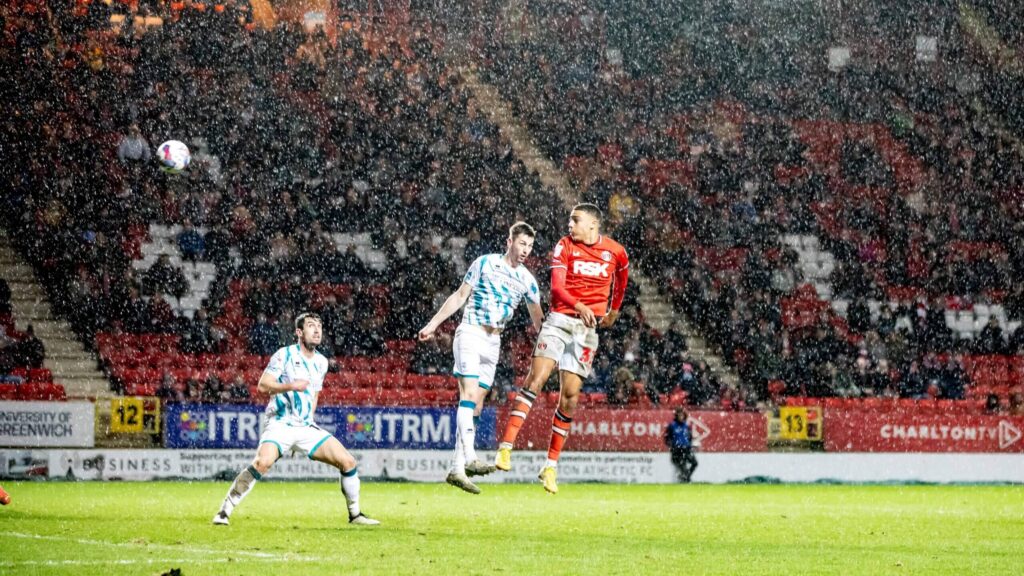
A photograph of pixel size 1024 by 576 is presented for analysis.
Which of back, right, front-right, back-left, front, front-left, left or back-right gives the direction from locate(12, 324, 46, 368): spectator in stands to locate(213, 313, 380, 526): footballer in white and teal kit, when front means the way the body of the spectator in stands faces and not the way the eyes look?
front

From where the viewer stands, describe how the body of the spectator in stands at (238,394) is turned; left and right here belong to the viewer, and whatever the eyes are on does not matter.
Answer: facing the viewer

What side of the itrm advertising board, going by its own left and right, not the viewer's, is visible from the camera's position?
front

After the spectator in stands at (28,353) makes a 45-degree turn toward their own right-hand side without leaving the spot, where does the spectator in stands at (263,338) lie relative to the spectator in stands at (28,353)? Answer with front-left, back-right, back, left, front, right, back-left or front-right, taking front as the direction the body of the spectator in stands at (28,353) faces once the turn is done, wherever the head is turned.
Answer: back-left

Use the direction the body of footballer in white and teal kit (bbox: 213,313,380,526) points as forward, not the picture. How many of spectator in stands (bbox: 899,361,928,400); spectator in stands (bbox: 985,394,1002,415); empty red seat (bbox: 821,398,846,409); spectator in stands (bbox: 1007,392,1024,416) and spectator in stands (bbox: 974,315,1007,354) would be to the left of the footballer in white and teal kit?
5

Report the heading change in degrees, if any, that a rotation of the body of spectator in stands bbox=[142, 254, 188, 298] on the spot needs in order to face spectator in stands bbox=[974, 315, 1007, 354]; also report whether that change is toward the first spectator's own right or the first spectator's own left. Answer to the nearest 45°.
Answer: approximately 90° to the first spectator's own left

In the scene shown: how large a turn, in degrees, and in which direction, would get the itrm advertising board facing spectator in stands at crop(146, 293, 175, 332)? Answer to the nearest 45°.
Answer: approximately 135° to its right

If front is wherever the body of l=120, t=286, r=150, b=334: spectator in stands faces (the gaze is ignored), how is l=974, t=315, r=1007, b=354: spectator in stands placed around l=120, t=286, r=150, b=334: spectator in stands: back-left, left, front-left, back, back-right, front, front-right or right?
left

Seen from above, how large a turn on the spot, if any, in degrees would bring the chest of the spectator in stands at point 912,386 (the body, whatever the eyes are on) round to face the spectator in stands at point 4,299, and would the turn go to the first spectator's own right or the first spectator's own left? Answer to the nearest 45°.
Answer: approximately 45° to the first spectator's own right

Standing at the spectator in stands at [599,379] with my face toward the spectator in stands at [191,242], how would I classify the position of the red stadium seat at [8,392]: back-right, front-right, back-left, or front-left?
front-left

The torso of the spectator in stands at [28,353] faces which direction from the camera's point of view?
toward the camera

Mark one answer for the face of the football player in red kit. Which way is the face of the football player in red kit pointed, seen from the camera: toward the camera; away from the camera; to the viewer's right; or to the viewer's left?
to the viewer's left

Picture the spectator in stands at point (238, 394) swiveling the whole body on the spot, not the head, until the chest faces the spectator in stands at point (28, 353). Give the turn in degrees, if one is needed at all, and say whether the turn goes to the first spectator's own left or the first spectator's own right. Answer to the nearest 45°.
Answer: approximately 90° to the first spectator's own right
